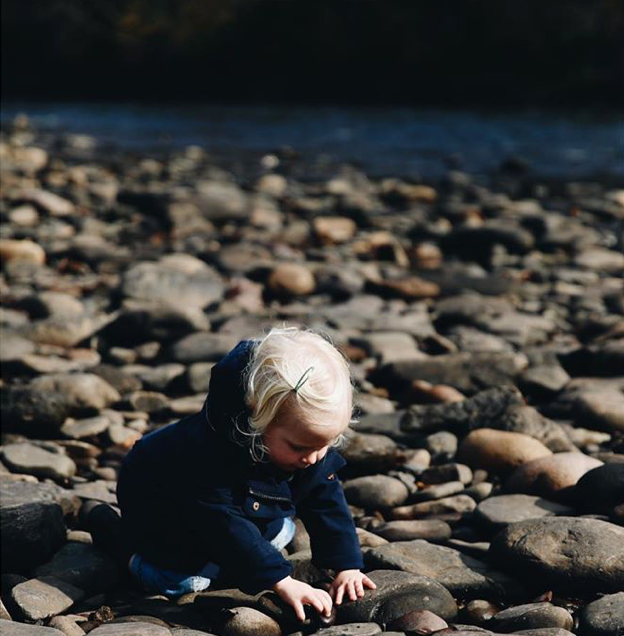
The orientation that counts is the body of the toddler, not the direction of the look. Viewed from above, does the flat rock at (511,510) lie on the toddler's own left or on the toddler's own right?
on the toddler's own left

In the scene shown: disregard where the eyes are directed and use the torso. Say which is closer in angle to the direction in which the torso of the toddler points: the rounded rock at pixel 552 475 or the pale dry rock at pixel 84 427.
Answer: the rounded rock

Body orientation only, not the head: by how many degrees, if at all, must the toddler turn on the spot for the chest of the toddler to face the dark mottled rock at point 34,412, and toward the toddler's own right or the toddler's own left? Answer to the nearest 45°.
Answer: approximately 180°

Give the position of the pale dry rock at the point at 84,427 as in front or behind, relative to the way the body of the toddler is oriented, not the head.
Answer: behind

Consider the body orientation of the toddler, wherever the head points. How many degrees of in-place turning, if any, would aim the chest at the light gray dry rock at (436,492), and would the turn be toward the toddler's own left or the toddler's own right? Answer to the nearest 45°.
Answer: approximately 90° to the toddler's own left

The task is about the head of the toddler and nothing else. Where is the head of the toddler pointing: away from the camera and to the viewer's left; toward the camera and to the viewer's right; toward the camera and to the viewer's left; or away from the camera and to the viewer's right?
toward the camera and to the viewer's right

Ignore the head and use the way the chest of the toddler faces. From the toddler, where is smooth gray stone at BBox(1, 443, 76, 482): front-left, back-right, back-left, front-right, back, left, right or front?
back

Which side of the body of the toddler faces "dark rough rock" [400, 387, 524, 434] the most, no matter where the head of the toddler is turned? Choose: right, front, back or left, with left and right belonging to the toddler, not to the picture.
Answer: left

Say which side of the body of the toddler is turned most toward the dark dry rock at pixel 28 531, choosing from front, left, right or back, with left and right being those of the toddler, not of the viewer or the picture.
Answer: back

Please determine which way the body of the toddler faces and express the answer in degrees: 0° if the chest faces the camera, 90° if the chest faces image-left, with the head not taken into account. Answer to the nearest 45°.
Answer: approximately 315°

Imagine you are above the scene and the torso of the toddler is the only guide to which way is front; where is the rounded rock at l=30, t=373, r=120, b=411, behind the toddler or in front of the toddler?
behind
